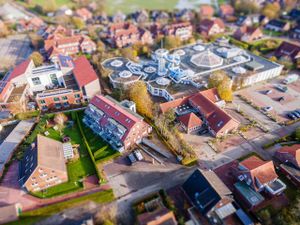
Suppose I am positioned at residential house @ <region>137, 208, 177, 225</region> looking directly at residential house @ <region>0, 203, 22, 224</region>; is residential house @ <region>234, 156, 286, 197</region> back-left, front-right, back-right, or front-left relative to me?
back-right

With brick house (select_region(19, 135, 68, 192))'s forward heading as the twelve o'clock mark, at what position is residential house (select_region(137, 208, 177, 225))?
The residential house is roughly at 11 o'clock from the brick house.

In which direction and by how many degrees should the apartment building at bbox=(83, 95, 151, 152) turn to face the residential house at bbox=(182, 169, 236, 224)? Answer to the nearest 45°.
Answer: approximately 90° to its left

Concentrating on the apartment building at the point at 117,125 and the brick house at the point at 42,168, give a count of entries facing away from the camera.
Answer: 0

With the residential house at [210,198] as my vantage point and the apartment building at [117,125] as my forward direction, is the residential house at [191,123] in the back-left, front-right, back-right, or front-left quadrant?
front-right

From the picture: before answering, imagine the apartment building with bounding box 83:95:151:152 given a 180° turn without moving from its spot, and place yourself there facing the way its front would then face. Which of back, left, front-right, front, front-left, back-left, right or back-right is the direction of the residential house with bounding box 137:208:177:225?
back-right

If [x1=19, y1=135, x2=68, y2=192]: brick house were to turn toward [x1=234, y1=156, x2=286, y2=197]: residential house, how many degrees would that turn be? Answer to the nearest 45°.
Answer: approximately 45° to its left

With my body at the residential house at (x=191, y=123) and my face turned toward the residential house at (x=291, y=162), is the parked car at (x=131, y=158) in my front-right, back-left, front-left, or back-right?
back-right

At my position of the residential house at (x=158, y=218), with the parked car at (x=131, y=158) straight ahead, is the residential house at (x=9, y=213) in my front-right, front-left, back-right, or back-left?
front-left

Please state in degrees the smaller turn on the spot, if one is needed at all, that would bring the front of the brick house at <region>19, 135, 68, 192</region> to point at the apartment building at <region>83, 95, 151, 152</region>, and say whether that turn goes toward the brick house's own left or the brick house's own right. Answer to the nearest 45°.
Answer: approximately 90° to the brick house's own left

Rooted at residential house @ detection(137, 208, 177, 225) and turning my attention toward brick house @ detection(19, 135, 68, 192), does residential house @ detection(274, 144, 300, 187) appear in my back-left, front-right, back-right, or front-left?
back-right

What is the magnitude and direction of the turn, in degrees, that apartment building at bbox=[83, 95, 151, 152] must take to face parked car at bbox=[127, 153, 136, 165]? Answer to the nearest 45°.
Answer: approximately 45° to its left

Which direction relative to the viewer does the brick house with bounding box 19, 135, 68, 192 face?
toward the camera

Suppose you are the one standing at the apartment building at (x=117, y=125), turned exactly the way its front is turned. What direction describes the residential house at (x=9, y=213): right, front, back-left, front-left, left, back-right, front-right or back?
front

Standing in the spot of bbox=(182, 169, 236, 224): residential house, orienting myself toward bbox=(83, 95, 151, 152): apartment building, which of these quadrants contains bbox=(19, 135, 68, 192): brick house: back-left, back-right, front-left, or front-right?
front-left

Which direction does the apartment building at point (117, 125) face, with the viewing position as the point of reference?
facing the viewer and to the left of the viewer

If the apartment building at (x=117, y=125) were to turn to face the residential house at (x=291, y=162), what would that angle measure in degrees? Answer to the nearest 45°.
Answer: approximately 90° to its left
